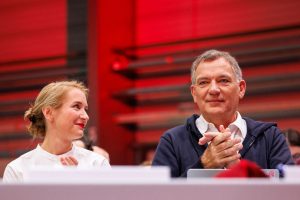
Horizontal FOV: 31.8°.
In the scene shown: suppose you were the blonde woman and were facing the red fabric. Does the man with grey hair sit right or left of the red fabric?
left

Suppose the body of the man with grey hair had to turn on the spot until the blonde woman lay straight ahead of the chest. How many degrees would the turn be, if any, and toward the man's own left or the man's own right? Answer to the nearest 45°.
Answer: approximately 90° to the man's own right

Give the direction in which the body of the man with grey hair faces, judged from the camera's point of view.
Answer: toward the camera

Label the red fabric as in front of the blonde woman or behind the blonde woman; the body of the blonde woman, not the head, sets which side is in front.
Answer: in front

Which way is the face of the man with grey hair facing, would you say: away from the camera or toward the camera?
toward the camera

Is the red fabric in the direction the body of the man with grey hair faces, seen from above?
yes

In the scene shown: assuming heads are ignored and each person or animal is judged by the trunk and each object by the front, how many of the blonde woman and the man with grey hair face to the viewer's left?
0

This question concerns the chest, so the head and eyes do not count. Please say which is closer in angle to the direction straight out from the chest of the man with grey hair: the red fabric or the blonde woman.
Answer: the red fabric

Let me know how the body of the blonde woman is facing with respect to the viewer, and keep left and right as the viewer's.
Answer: facing the viewer and to the right of the viewer

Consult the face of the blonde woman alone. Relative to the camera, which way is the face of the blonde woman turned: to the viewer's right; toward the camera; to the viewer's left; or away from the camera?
to the viewer's right
